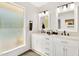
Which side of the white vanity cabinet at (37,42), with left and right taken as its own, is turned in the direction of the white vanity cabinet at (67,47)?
left

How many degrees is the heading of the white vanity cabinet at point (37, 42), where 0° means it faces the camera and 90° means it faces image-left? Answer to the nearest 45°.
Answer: approximately 45°

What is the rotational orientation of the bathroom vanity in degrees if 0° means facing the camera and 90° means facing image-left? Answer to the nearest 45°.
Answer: approximately 45°

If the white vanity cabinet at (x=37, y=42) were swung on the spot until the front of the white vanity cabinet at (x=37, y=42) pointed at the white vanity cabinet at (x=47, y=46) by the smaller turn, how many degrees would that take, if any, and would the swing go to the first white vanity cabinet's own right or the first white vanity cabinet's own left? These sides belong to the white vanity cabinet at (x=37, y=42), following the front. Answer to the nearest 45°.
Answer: approximately 90° to the first white vanity cabinet's own left
